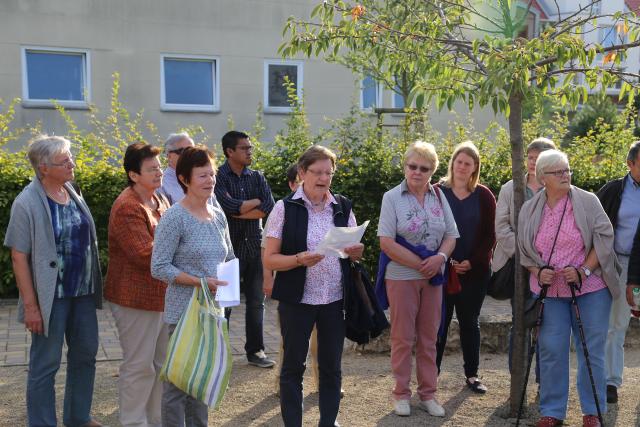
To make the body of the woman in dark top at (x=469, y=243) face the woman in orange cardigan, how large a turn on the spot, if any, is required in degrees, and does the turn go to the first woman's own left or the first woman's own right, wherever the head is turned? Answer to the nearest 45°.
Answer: approximately 45° to the first woman's own right

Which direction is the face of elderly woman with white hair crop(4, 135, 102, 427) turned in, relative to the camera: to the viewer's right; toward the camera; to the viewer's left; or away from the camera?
to the viewer's right

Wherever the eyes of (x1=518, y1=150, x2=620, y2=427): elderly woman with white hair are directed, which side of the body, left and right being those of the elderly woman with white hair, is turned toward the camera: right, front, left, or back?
front

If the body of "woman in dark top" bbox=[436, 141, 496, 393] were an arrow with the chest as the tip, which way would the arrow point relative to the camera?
toward the camera

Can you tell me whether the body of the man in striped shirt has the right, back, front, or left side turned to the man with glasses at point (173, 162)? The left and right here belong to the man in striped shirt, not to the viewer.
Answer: right

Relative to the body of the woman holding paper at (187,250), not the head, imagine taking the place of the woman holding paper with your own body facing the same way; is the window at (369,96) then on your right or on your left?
on your left

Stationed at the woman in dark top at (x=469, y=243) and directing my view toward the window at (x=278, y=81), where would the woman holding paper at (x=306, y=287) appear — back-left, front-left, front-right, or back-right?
back-left

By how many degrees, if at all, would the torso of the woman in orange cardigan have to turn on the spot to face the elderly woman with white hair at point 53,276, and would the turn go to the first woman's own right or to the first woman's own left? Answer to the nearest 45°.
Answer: approximately 135° to the first woman's own right

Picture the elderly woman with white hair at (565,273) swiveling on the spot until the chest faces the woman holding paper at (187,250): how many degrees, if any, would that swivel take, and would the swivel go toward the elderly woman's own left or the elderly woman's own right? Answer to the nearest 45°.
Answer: approximately 45° to the elderly woman's own right

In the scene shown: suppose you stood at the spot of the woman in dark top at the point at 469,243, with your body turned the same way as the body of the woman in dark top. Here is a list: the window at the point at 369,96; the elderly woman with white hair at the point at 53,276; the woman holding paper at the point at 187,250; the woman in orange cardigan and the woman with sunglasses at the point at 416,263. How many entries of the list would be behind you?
1

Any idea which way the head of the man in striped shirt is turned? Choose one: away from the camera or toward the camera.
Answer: toward the camera

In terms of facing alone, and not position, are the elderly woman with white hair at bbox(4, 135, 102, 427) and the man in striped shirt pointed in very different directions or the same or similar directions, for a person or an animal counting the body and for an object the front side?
same or similar directions

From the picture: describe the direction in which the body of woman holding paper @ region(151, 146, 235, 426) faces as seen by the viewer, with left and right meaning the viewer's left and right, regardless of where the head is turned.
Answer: facing the viewer and to the right of the viewer

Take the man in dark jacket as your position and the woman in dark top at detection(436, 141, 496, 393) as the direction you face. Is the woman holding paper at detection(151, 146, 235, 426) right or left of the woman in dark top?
left

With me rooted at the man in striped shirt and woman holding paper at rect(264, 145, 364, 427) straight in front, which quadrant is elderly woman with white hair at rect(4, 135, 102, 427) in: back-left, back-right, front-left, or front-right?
front-right

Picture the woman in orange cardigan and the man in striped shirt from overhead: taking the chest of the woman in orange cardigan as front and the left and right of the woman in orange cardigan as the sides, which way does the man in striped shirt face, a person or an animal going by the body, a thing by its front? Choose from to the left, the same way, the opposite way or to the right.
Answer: the same way

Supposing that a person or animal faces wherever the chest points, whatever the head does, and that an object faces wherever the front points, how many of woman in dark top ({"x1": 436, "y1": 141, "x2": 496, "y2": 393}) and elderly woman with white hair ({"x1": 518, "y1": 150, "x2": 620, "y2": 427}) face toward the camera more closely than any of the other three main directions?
2

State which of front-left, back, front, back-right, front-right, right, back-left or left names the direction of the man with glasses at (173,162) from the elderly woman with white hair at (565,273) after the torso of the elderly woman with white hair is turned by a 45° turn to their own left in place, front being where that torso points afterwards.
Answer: back-right
